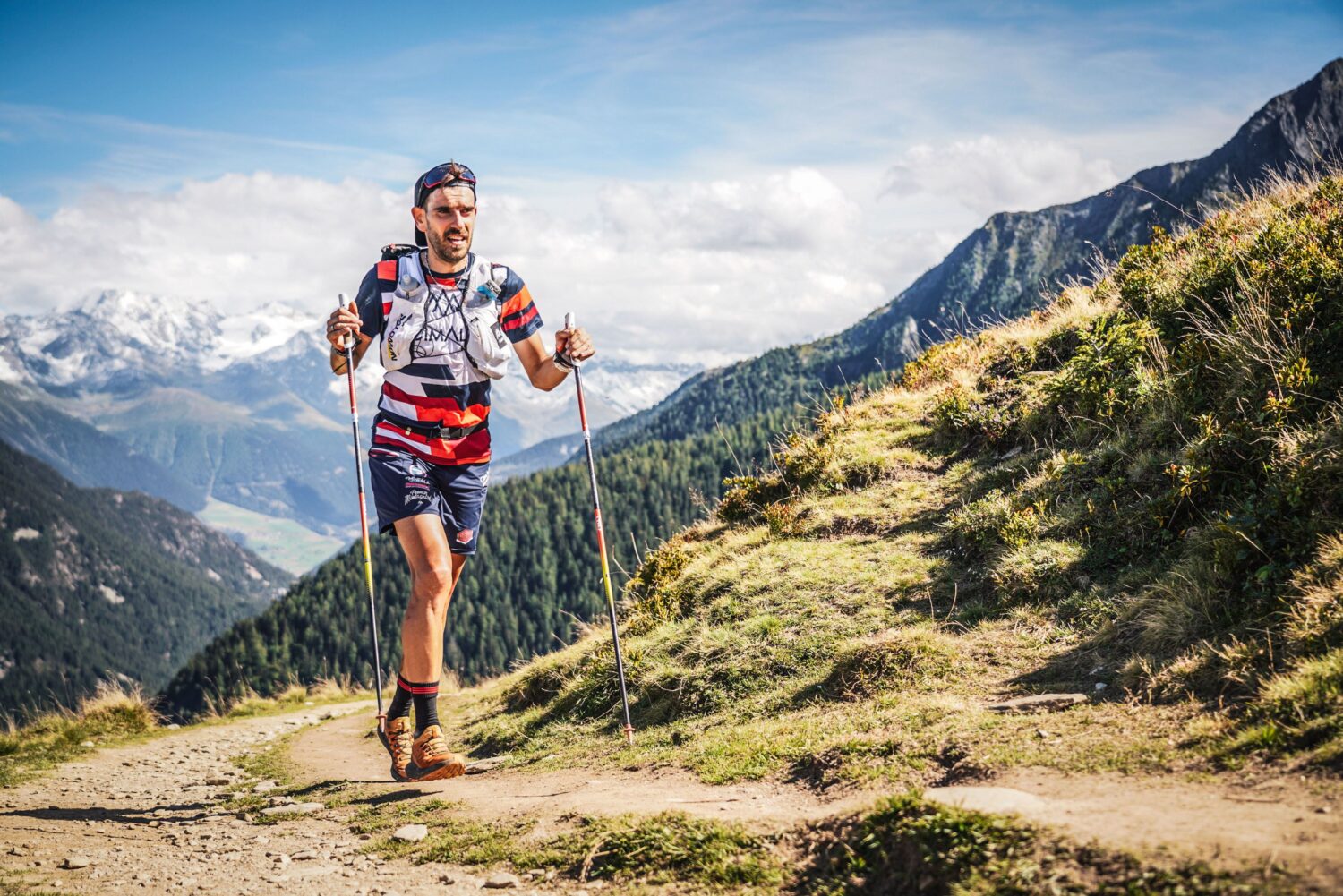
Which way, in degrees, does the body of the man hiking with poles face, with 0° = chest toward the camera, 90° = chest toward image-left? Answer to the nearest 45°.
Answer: approximately 315°
